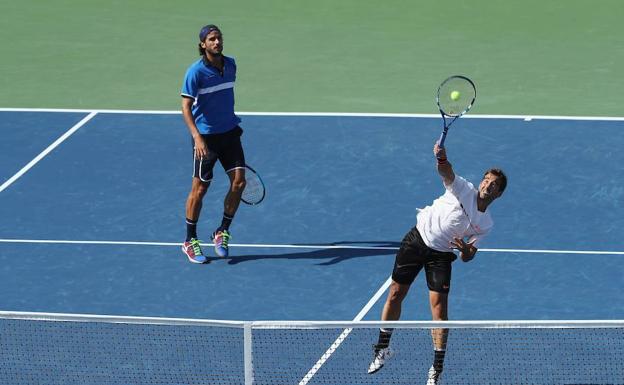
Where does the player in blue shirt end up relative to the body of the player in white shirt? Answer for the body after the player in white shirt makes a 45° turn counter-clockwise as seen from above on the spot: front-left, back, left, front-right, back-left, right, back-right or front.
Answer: back

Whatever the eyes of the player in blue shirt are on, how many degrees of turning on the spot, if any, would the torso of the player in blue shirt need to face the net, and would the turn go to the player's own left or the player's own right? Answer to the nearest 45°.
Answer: approximately 45° to the player's own right

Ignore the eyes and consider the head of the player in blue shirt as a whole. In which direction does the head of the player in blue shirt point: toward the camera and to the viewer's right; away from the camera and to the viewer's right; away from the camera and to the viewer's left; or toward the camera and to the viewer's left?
toward the camera and to the viewer's right

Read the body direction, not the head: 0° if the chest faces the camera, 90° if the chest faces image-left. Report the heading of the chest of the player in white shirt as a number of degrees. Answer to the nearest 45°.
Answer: approximately 0°
